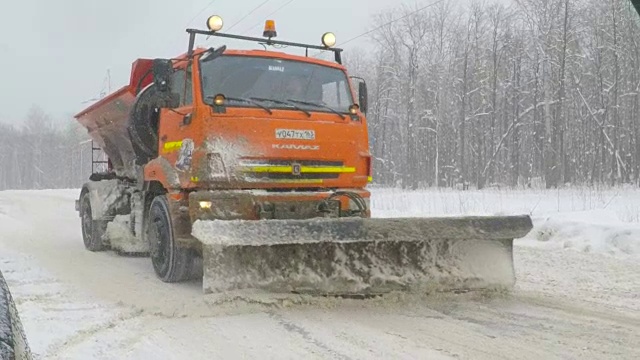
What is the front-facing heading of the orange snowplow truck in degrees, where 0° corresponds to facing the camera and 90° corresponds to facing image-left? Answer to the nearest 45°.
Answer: approximately 315°
